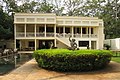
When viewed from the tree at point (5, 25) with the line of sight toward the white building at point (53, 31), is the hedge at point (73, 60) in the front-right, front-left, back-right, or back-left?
front-right

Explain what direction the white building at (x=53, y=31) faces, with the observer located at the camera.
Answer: facing the viewer

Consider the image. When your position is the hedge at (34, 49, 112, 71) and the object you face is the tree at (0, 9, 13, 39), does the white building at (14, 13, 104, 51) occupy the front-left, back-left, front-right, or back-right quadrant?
front-right

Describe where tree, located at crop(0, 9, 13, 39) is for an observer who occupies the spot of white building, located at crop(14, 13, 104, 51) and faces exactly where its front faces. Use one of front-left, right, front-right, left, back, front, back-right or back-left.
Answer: right

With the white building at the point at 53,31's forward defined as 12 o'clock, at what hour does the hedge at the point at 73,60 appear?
The hedge is roughly at 12 o'clock from the white building.

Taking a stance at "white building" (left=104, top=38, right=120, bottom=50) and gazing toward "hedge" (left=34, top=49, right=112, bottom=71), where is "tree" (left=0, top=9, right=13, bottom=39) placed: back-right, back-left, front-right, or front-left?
front-right

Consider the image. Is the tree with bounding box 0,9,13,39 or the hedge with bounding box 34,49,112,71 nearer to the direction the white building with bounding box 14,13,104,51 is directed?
the hedge
